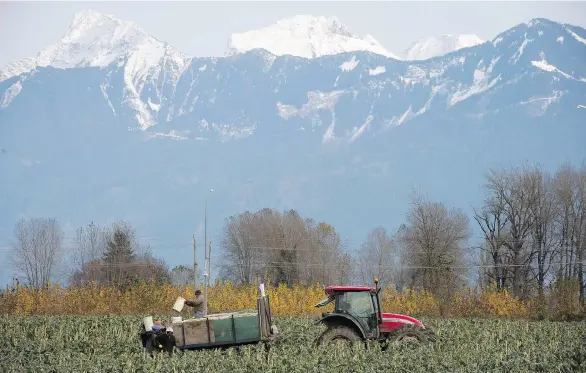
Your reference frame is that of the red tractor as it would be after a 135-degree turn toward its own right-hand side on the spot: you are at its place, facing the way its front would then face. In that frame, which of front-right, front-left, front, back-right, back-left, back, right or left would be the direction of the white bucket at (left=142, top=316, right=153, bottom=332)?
front-right

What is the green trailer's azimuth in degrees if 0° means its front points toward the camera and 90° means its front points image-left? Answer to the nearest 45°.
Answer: approximately 270°

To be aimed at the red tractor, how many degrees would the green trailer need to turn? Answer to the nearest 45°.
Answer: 0° — it already faces it

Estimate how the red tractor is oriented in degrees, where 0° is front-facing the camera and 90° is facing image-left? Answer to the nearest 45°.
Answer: approximately 270°

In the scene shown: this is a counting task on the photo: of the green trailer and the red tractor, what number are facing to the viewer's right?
2

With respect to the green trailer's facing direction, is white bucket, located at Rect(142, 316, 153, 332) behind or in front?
behind

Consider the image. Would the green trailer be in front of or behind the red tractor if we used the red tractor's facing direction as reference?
behind
